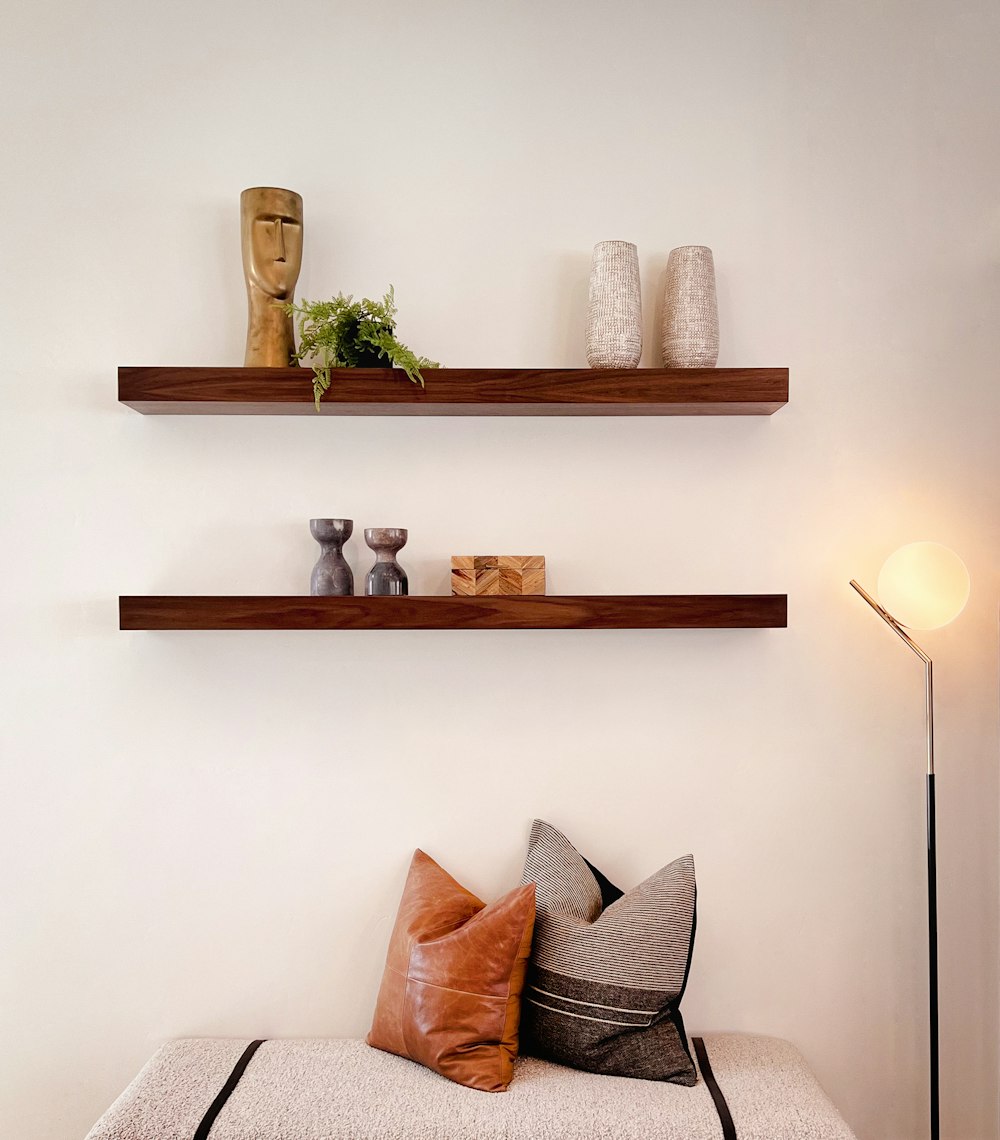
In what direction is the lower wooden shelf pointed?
toward the camera

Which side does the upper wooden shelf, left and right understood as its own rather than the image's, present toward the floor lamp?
left

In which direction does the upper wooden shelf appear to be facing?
toward the camera

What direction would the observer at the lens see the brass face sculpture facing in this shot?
facing the viewer and to the right of the viewer

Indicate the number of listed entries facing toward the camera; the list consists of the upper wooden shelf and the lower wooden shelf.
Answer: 2

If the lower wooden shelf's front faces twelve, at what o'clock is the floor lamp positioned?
The floor lamp is roughly at 9 o'clock from the lower wooden shelf.
